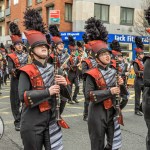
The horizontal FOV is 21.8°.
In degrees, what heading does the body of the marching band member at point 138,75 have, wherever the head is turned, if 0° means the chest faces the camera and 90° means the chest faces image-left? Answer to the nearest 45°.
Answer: approximately 315°

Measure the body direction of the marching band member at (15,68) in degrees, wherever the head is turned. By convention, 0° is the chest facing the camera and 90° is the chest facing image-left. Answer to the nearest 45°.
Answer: approximately 315°

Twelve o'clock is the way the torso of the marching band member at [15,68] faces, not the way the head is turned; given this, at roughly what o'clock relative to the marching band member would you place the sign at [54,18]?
The sign is roughly at 8 o'clock from the marching band member.

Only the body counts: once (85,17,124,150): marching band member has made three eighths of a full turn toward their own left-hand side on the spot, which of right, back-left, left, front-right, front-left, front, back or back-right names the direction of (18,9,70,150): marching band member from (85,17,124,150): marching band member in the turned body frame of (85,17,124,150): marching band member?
back-left

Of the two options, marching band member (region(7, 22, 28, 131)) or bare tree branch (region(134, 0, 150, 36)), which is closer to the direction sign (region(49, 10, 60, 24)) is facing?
the marching band member

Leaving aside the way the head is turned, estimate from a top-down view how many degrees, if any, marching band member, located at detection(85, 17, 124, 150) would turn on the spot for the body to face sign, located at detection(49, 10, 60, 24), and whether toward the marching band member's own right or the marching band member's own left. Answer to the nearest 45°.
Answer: approximately 135° to the marching band member's own left

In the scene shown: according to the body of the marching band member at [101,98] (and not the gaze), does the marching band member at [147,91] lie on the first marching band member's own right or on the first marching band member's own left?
on the first marching band member's own left

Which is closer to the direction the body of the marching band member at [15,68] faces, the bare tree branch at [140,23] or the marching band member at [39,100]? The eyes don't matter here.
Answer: the marching band member

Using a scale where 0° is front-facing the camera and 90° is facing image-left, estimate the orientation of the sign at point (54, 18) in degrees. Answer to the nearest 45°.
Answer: approximately 0°

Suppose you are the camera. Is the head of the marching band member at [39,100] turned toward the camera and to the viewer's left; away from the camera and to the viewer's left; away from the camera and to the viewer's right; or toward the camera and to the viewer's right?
toward the camera and to the viewer's right

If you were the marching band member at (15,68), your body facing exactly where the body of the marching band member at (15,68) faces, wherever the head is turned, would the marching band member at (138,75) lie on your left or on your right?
on your left

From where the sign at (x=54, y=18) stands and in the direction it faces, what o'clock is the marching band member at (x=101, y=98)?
The marching band member is roughly at 12 o'clock from the sign.

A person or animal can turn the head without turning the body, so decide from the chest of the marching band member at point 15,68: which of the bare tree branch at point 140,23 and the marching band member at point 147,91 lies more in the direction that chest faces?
the marching band member

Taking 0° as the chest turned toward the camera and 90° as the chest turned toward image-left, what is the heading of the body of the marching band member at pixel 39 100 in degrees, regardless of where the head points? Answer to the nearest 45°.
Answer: approximately 315°
